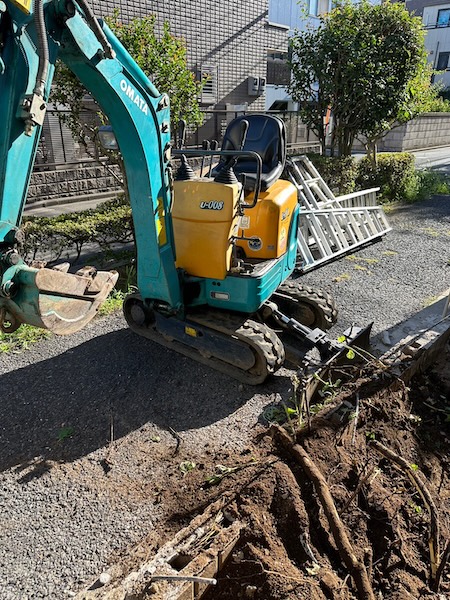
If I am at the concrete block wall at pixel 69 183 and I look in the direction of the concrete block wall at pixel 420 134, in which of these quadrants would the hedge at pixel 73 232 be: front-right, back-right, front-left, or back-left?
back-right

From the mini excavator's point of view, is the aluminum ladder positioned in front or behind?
behind

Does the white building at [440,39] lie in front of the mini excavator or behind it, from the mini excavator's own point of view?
behind

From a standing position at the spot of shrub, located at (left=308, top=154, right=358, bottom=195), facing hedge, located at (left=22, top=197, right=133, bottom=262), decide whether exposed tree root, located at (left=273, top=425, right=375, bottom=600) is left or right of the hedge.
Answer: left

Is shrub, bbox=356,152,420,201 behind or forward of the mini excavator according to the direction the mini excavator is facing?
behind

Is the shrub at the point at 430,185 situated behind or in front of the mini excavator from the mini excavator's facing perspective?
behind

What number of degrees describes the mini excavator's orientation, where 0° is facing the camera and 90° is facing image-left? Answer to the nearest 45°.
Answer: approximately 45°
